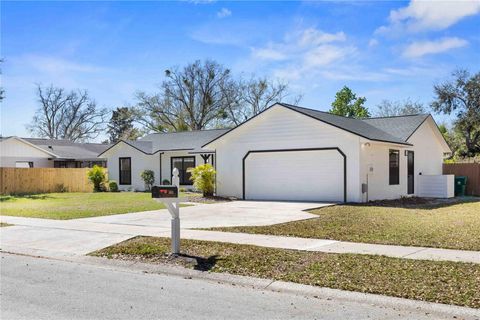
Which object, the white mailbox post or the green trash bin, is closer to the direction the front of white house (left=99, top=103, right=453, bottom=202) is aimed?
the white mailbox post

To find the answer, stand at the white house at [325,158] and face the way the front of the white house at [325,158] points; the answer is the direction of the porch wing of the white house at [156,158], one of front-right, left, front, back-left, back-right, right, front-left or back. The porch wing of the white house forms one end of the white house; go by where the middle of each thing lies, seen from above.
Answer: right

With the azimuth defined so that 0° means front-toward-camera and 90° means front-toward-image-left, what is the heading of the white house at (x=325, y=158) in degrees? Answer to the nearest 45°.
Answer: approximately 45°

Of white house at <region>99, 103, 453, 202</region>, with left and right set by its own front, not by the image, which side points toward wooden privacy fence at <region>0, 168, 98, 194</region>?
right

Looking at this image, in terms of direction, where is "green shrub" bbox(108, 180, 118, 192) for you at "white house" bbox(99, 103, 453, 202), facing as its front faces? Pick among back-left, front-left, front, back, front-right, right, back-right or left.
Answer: right

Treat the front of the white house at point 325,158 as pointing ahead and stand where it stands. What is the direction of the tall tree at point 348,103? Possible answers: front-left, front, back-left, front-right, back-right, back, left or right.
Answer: back-right

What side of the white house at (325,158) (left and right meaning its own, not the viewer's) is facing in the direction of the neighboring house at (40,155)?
right

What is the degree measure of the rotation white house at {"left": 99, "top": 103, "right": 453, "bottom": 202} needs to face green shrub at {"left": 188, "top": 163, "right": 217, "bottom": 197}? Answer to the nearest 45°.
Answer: approximately 45° to its right

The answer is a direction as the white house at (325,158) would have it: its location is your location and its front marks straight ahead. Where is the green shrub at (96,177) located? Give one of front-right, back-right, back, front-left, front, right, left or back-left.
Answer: right

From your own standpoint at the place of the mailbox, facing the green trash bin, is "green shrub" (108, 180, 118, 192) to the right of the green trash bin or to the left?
left

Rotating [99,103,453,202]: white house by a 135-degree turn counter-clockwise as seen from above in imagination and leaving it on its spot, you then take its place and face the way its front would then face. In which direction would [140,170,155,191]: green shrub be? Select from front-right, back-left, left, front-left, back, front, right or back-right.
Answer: back-left
